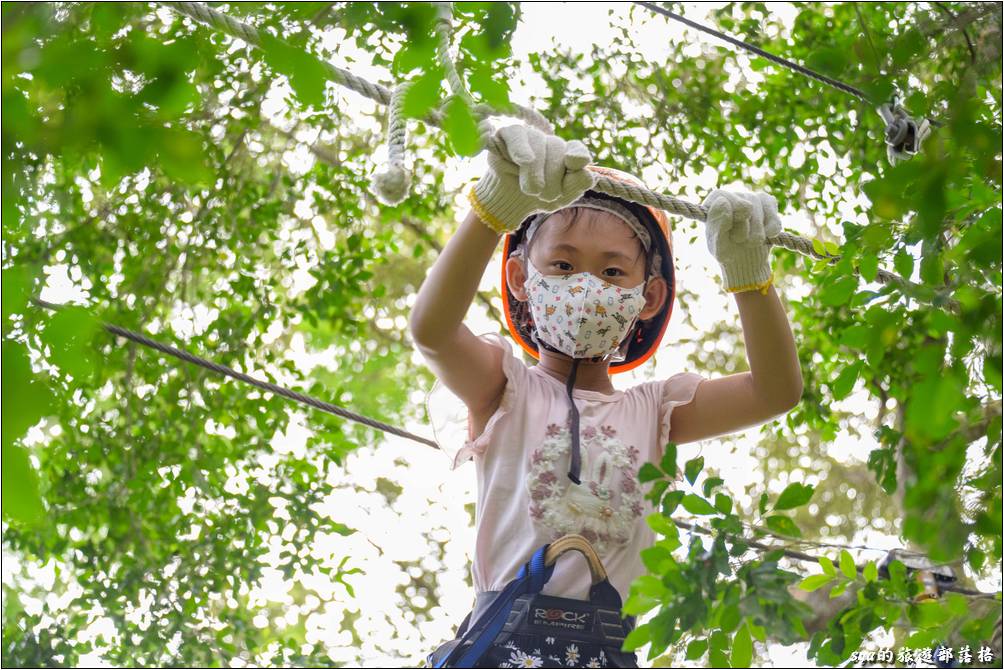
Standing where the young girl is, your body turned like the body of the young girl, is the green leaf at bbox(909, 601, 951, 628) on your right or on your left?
on your left

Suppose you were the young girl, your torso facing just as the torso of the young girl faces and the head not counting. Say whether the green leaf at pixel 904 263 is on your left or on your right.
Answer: on your left

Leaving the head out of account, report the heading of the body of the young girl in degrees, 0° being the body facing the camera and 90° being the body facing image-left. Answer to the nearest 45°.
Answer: approximately 0°

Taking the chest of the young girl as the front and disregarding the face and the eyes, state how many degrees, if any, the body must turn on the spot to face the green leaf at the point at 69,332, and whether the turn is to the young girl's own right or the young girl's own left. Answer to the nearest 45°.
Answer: approximately 45° to the young girl's own right

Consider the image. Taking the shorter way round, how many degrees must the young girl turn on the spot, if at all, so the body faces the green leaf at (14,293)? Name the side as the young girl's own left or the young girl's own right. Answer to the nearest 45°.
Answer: approximately 45° to the young girl's own right

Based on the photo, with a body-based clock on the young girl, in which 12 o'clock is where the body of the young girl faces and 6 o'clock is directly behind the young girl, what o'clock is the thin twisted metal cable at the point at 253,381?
The thin twisted metal cable is roughly at 4 o'clock from the young girl.
